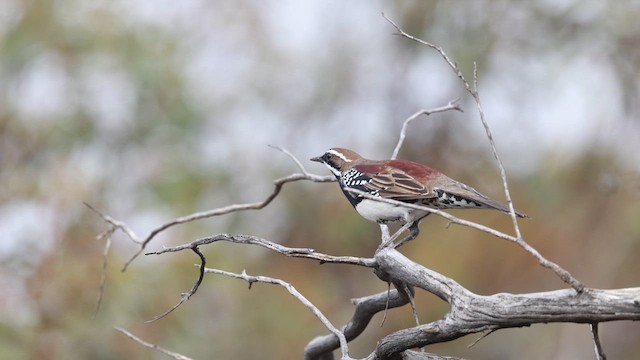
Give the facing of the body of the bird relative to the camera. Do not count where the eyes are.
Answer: to the viewer's left
